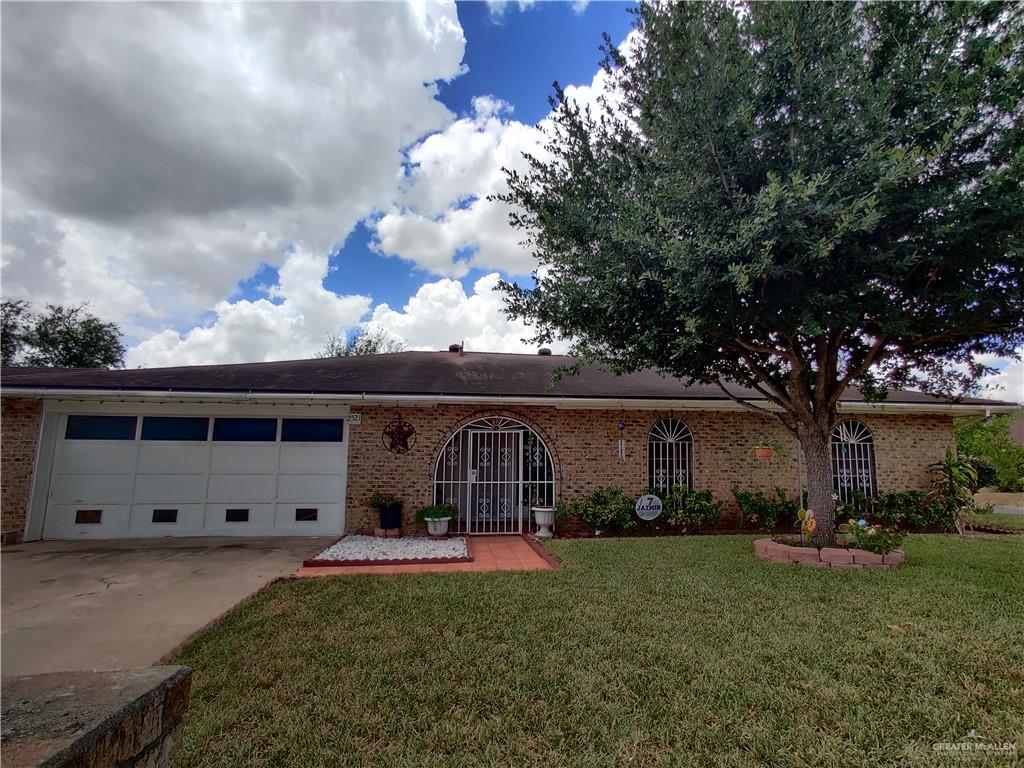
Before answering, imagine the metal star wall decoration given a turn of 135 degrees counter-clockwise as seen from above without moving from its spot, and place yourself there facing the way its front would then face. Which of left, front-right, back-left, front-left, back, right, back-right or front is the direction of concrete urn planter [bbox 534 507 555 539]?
front-right

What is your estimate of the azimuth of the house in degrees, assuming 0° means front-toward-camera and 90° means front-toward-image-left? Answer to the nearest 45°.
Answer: approximately 0°

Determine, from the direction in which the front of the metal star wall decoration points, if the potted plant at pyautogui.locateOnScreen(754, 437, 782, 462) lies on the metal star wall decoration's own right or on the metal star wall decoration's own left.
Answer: on the metal star wall decoration's own left

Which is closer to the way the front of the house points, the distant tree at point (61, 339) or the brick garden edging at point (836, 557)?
the brick garden edging

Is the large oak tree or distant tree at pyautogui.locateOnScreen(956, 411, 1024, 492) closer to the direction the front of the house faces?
the large oak tree

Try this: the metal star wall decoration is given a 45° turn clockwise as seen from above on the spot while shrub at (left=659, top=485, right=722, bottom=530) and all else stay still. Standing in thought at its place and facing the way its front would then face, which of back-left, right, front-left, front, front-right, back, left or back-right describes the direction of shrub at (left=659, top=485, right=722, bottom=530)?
back-left

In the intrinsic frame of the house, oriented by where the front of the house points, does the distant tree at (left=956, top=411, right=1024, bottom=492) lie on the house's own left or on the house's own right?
on the house's own left

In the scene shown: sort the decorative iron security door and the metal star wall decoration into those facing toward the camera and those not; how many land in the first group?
2

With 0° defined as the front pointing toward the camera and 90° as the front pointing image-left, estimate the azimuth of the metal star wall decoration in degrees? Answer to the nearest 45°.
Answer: approximately 0°

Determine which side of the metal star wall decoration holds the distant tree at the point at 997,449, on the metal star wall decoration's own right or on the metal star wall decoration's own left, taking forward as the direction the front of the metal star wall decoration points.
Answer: on the metal star wall decoration's own left

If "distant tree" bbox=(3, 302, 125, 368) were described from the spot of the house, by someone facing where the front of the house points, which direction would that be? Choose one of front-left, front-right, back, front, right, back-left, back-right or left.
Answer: back-right
